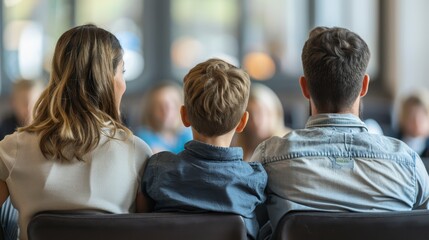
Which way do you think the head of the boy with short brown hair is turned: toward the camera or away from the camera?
away from the camera

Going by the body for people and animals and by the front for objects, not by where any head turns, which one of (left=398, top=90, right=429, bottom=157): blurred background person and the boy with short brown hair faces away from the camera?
the boy with short brown hair

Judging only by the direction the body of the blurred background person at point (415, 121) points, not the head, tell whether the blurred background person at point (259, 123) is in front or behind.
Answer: in front

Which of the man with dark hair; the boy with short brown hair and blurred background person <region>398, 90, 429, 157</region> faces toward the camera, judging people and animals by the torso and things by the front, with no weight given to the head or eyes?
the blurred background person

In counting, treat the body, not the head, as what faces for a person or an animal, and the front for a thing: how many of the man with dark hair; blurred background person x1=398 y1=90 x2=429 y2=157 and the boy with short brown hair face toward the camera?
1

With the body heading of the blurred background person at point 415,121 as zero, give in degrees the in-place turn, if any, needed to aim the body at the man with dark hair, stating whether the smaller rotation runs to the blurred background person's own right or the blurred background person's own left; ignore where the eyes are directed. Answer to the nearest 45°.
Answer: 0° — they already face them

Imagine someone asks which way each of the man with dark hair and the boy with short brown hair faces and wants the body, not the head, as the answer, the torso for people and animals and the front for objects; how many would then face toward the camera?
0

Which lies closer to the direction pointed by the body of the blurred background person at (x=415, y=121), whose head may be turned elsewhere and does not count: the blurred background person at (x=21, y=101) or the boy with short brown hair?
the boy with short brown hair

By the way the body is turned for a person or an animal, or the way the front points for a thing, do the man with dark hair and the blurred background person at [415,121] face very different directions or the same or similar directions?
very different directions

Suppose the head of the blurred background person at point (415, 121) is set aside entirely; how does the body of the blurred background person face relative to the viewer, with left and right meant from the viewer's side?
facing the viewer

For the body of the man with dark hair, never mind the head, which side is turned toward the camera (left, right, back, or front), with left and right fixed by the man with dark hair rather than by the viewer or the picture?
back

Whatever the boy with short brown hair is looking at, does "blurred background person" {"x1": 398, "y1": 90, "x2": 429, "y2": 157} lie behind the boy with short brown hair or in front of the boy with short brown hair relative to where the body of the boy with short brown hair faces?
in front

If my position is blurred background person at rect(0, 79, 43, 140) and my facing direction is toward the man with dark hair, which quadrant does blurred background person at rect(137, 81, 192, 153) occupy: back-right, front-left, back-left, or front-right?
front-left

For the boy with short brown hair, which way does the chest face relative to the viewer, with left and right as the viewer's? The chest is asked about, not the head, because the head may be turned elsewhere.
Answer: facing away from the viewer

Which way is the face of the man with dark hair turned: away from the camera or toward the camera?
away from the camera
